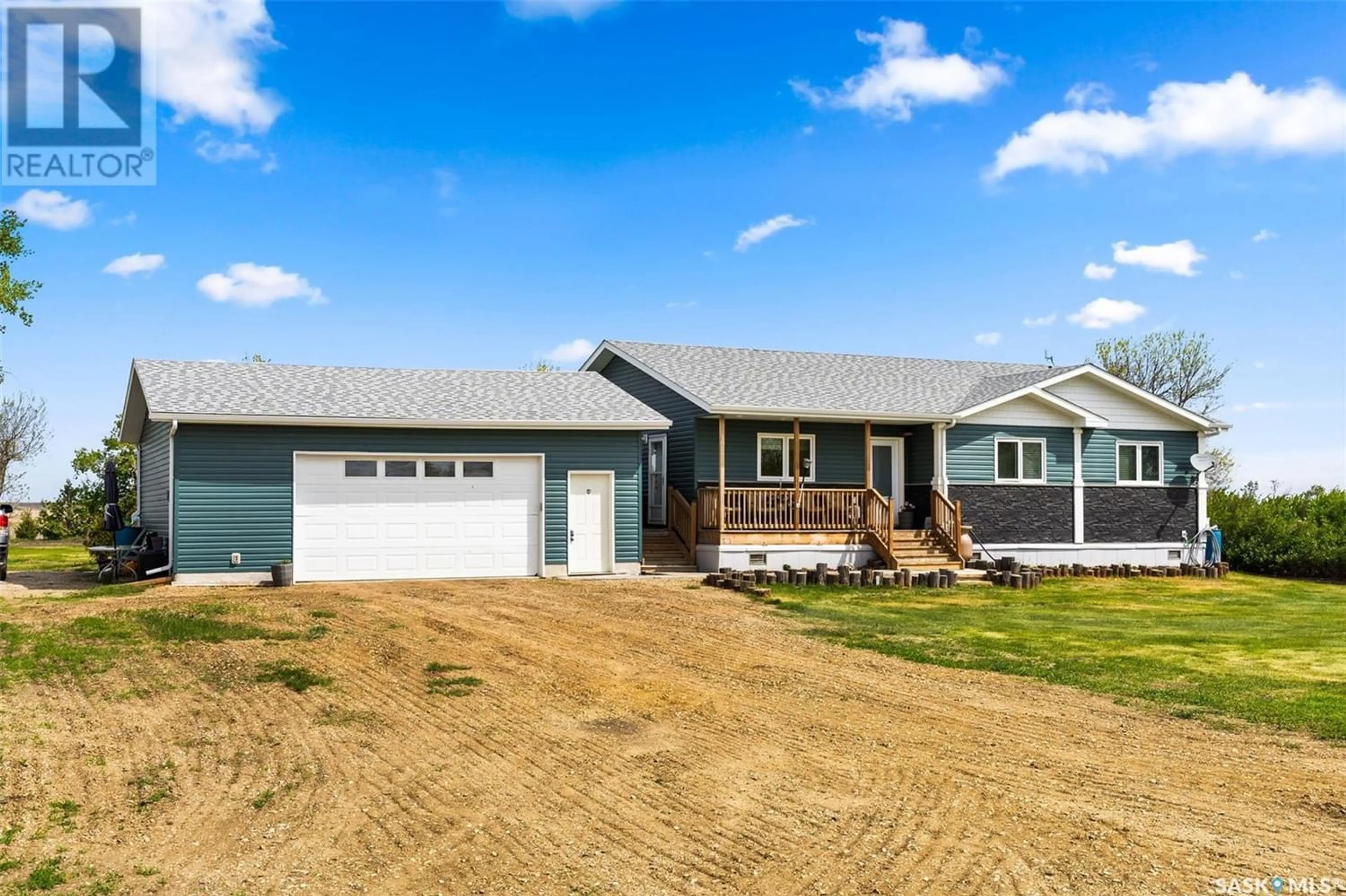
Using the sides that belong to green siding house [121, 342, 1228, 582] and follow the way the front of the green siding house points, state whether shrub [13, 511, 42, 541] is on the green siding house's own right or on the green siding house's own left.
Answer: on the green siding house's own right

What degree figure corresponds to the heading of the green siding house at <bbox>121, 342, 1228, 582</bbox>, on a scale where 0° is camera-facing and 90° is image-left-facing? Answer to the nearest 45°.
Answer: approximately 0°

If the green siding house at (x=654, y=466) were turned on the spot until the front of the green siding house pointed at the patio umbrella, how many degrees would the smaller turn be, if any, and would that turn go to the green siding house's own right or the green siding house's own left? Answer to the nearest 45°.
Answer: approximately 90° to the green siding house's own right
